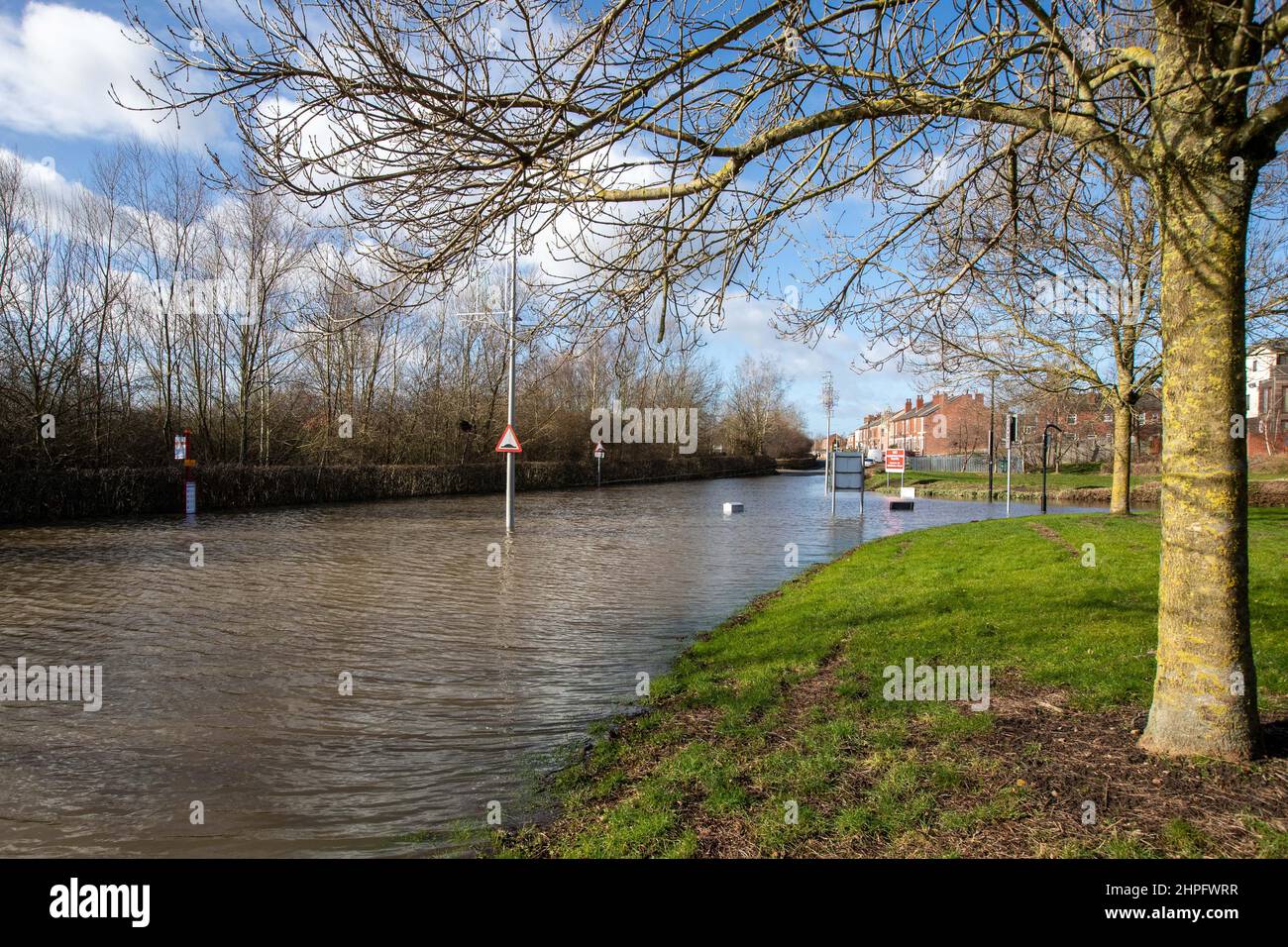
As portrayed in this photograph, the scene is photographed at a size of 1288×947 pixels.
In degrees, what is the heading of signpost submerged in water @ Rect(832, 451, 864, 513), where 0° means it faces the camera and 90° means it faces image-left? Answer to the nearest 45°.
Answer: approximately 180°

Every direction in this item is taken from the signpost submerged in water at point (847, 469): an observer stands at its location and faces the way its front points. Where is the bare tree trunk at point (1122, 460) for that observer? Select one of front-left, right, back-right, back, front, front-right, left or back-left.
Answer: back-right

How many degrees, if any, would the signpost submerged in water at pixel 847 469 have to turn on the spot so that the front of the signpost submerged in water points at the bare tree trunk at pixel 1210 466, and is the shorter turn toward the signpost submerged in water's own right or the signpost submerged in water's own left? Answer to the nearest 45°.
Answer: approximately 180°

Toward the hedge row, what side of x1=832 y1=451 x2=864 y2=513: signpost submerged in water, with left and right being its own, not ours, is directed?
left

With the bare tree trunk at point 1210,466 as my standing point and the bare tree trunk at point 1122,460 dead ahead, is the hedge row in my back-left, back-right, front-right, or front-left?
front-left

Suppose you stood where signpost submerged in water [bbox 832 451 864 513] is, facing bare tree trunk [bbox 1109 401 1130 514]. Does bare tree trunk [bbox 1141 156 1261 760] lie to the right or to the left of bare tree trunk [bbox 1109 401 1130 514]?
right
